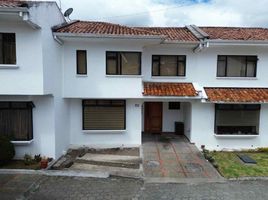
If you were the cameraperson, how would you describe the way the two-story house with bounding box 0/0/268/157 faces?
facing the viewer

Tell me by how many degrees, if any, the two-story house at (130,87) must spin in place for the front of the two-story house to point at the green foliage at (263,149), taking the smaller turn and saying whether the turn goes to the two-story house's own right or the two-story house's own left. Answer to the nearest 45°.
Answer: approximately 90° to the two-story house's own left

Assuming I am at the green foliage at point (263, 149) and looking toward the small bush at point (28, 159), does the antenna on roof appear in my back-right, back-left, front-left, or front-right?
front-right

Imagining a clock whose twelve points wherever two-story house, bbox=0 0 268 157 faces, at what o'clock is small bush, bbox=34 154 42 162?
The small bush is roughly at 2 o'clock from the two-story house.

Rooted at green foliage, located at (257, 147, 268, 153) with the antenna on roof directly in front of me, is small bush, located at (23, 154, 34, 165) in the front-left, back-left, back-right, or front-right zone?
front-left
